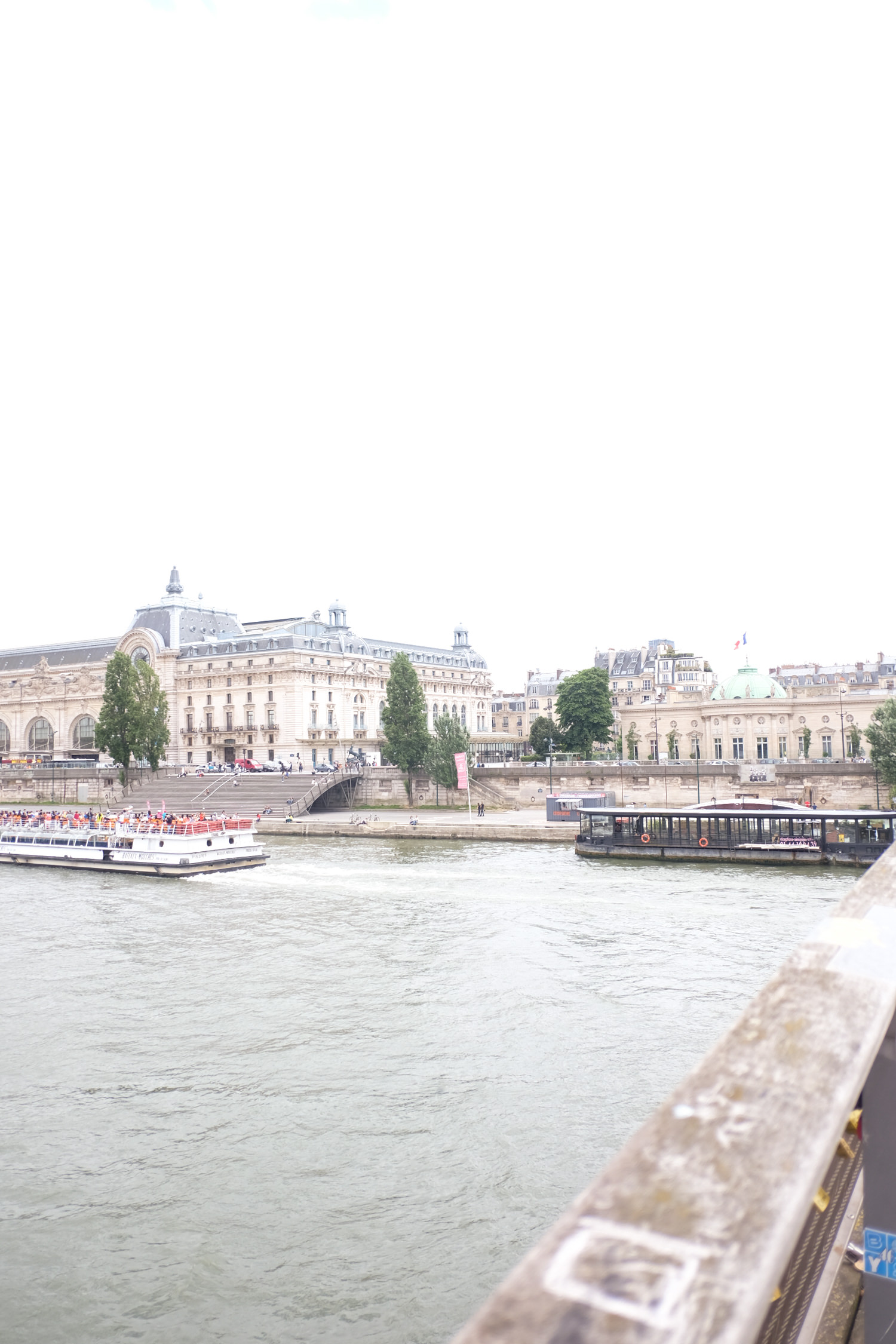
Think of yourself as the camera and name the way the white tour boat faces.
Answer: facing away from the viewer and to the left of the viewer

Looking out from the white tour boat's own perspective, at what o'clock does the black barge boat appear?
The black barge boat is roughly at 5 o'clock from the white tour boat.
